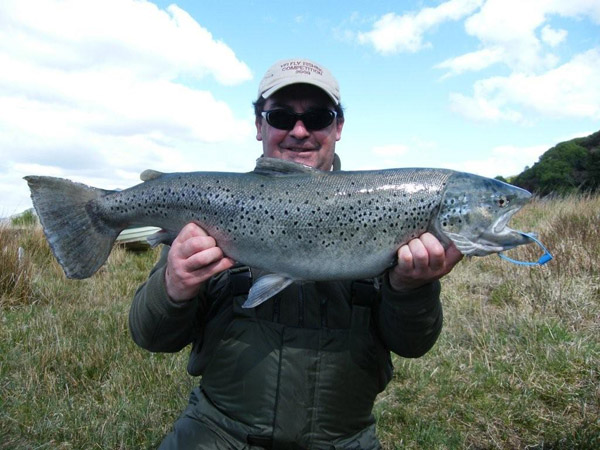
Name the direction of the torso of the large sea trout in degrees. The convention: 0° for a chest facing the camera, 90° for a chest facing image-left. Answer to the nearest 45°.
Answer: approximately 270°

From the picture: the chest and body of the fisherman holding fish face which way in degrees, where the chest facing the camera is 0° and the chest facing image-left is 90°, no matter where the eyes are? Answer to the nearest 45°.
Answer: approximately 0°
